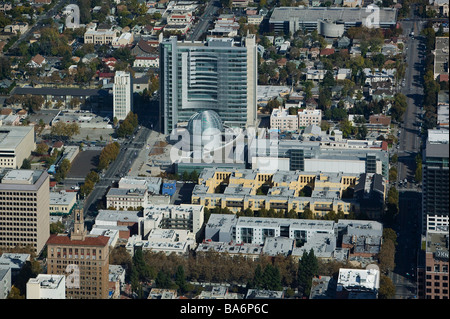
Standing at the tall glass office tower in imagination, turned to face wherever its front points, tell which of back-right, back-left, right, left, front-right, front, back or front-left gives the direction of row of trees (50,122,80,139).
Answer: right

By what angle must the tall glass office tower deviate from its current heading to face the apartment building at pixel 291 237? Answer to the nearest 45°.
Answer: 0° — it already faces it

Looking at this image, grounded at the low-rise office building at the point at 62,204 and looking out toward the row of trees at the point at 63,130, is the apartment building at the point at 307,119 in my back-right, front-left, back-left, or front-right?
front-right

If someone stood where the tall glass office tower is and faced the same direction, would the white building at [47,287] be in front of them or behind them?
in front

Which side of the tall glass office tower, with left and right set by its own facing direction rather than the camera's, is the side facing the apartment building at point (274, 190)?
front

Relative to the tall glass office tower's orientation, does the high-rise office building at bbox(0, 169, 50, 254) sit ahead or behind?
ahead

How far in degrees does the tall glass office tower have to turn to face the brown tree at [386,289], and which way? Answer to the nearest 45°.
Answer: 0° — it already faces it

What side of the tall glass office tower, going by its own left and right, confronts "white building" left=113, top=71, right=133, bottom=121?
right

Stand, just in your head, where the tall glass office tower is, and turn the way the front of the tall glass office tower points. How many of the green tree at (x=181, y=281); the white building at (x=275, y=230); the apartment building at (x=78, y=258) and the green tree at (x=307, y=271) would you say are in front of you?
4

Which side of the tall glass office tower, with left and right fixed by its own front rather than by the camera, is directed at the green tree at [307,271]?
front

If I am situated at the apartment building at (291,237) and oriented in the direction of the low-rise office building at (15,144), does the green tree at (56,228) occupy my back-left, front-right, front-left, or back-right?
front-left

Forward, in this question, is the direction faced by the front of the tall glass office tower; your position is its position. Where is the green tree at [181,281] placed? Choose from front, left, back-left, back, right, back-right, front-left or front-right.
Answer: front

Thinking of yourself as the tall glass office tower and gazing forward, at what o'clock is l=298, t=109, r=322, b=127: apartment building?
The apartment building is roughly at 9 o'clock from the tall glass office tower.

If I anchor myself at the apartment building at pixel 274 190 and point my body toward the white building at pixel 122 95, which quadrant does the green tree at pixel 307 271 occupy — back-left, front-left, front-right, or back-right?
back-left

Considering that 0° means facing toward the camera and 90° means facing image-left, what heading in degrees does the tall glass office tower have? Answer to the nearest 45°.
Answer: approximately 0°
